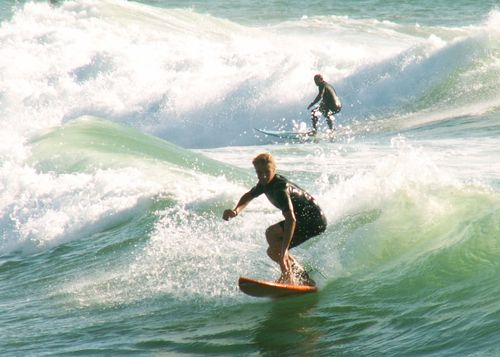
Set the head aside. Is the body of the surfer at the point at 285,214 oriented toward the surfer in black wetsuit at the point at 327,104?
no

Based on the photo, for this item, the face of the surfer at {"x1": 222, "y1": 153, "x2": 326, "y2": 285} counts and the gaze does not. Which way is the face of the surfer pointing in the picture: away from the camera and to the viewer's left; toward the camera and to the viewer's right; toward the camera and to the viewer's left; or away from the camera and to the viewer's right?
toward the camera and to the viewer's left

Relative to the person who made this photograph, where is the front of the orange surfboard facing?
facing to the left of the viewer

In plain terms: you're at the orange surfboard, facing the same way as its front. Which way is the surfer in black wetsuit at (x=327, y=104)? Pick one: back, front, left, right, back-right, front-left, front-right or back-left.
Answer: right

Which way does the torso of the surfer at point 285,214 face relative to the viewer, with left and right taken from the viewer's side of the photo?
facing the viewer and to the left of the viewer
